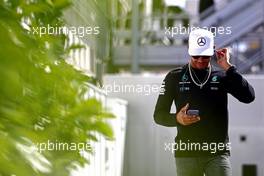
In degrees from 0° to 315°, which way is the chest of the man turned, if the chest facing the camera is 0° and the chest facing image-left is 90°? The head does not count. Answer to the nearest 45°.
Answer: approximately 0°
